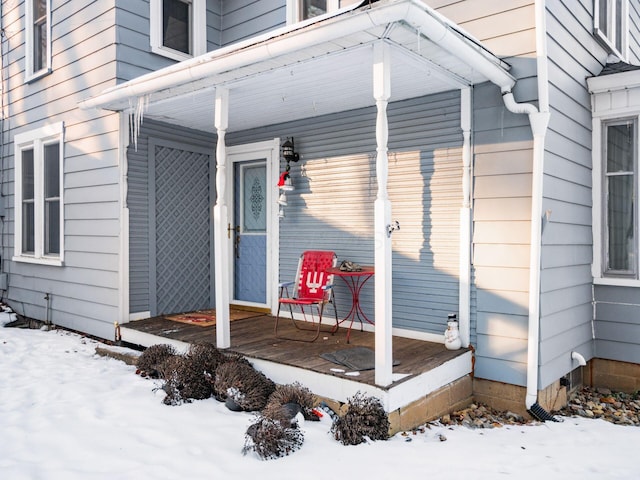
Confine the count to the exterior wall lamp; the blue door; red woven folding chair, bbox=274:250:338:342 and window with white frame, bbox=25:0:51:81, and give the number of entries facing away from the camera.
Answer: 0

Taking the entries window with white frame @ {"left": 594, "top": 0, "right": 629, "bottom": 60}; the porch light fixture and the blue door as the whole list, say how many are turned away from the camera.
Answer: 0

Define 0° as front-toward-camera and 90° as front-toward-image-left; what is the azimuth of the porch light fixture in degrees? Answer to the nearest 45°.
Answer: approximately 45°

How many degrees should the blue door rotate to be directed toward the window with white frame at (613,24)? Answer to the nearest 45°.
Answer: approximately 135° to its left

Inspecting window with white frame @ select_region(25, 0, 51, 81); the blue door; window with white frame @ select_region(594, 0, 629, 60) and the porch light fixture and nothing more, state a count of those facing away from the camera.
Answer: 0

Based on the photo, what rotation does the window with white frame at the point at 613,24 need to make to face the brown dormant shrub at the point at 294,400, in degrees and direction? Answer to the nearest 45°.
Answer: approximately 90° to its right

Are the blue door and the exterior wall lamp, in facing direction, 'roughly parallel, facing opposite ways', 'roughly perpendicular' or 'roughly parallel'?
roughly parallel

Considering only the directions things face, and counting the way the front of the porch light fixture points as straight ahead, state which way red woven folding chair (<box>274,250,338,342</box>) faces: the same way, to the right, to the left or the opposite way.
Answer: the same way

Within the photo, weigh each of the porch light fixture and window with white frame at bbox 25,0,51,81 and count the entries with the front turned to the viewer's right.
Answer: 0

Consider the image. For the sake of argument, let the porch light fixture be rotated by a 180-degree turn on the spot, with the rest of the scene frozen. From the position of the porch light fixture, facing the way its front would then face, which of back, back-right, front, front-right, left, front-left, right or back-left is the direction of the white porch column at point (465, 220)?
right

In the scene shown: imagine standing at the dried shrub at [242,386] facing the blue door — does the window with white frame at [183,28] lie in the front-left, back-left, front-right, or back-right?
front-left

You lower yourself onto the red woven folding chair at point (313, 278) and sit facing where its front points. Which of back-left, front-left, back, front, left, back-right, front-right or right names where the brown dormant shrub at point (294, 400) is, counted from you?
front-left

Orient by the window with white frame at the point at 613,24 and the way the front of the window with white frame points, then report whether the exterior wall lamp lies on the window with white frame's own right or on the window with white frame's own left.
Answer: on the window with white frame's own right

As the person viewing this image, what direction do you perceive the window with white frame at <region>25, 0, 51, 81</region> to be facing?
facing the viewer and to the left of the viewer

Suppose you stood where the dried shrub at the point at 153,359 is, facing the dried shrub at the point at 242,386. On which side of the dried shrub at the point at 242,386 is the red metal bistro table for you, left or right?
left

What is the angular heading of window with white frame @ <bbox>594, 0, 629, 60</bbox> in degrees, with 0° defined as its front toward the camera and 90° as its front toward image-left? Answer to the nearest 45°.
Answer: approximately 315°
